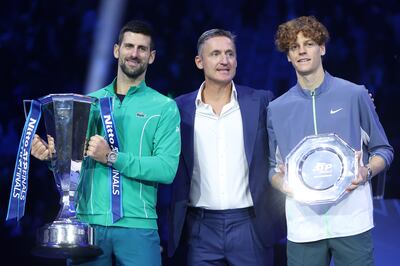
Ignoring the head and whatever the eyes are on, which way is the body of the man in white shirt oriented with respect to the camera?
toward the camera

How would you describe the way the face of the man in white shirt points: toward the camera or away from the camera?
toward the camera
